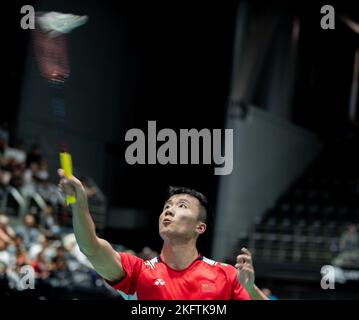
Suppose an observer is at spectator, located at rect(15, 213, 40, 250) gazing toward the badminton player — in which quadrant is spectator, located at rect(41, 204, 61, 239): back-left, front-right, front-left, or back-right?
back-left

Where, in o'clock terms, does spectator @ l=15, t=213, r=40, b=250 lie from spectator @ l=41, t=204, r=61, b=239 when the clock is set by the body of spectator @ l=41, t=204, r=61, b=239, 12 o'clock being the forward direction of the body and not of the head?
spectator @ l=15, t=213, r=40, b=250 is roughly at 2 o'clock from spectator @ l=41, t=204, r=61, b=239.

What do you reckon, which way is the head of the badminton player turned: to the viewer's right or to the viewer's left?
to the viewer's left

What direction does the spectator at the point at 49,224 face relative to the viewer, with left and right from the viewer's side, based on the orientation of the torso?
facing the viewer and to the right of the viewer

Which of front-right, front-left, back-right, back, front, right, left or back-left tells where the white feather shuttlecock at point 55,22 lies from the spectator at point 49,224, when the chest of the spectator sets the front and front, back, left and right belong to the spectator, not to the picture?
front-right

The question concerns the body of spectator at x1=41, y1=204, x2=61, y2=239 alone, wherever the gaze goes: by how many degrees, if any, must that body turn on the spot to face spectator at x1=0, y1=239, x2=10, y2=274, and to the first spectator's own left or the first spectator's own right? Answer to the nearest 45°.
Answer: approximately 45° to the first spectator's own right

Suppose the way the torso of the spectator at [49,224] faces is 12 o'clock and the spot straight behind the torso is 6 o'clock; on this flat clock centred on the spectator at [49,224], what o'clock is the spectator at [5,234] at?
the spectator at [5,234] is roughly at 2 o'clock from the spectator at [49,224].

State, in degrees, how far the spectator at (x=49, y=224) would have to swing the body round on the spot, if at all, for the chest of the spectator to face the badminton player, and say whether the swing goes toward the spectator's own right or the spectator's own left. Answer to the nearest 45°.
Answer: approximately 45° to the spectator's own right
